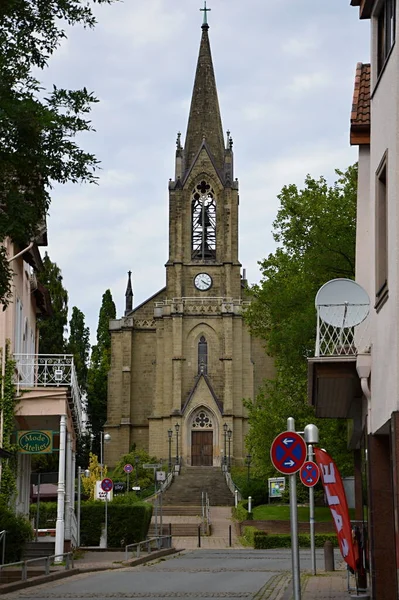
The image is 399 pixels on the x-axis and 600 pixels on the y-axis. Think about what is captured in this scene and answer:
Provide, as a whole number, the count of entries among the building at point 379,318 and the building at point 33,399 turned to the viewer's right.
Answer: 1

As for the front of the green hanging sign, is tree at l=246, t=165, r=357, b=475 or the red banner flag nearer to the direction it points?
the red banner flag

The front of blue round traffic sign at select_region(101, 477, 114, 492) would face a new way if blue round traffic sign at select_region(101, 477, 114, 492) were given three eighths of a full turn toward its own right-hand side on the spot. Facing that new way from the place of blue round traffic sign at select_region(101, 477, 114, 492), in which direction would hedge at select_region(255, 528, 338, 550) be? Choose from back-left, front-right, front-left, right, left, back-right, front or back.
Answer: right

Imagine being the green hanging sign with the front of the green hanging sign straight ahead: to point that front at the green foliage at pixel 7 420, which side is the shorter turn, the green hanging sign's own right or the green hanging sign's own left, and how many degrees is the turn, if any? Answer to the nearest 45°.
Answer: approximately 90° to the green hanging sign's own right

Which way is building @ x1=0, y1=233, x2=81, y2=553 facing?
to the viewer's right

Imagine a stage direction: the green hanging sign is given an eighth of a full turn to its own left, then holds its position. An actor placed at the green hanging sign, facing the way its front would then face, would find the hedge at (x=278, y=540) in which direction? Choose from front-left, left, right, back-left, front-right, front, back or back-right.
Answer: left

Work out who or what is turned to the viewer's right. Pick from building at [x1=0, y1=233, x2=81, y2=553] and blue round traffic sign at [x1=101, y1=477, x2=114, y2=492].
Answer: the building

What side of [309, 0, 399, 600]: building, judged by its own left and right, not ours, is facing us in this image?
left

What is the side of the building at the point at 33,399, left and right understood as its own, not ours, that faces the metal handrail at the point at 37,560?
right

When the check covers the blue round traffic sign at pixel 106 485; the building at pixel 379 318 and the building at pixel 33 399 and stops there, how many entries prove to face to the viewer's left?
1

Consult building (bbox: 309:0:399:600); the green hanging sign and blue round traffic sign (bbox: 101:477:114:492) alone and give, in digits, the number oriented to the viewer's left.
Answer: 1
